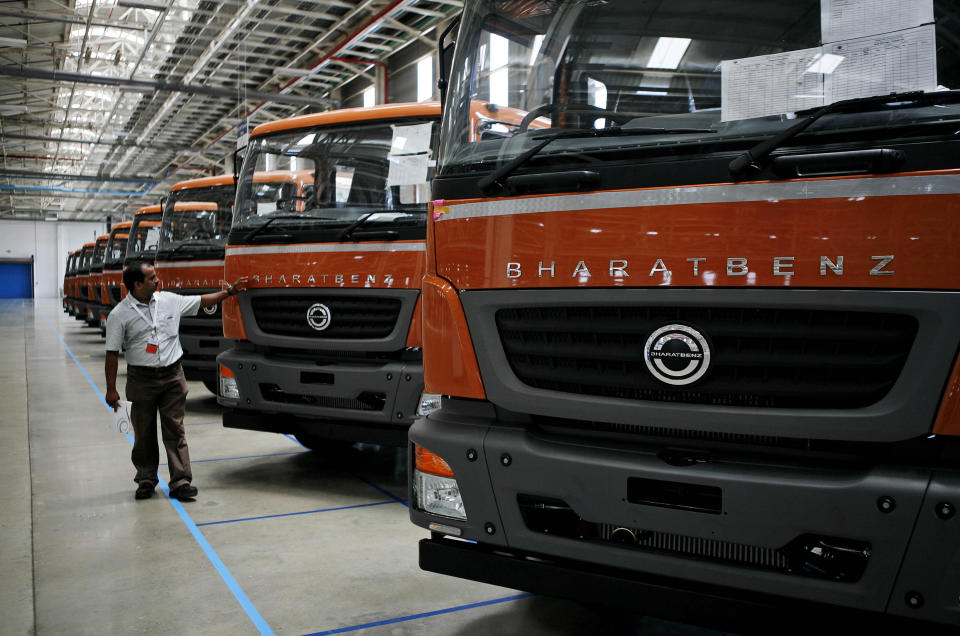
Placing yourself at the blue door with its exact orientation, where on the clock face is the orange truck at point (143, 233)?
The orange truck is roughly at 12 o'clock from the blue door.

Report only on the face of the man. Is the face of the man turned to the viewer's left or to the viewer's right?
to the viewer's right

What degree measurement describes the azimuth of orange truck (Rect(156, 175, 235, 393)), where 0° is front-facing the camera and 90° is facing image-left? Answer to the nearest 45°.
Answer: approximately 45°

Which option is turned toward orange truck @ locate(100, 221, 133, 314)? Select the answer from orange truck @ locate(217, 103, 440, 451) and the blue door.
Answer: the blue door

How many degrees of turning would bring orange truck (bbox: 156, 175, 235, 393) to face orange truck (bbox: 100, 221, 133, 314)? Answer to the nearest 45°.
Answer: approximately 135° to its right

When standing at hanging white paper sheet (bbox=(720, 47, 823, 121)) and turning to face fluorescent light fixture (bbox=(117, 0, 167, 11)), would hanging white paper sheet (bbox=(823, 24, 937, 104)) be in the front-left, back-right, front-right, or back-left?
back-right

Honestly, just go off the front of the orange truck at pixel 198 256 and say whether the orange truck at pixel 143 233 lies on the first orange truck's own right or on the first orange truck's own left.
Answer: on the first orange truck's own right

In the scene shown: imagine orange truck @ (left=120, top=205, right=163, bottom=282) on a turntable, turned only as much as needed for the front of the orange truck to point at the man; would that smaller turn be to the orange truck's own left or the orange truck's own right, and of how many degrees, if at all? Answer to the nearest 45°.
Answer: approximately 45° to the orange truck's own left

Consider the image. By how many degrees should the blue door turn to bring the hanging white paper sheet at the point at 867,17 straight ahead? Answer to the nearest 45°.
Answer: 0° — it already faces it
